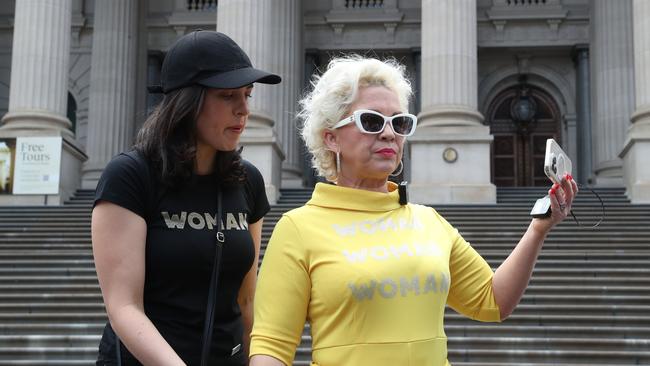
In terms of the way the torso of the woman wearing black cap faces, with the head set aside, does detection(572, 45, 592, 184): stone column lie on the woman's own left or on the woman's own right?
on the woman's own left

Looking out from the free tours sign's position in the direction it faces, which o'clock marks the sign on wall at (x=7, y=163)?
The sign on wall is roughly at 4 o'clock from the free tours sign.

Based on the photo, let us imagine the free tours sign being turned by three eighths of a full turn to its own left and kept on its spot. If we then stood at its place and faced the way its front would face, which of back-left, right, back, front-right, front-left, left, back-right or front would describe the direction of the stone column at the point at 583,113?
front-right

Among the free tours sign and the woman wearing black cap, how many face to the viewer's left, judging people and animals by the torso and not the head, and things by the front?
0

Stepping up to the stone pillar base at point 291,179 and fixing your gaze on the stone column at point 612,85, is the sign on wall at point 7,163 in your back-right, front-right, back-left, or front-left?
back-right

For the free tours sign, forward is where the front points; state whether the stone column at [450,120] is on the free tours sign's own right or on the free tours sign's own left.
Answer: on the free tours sign's own left

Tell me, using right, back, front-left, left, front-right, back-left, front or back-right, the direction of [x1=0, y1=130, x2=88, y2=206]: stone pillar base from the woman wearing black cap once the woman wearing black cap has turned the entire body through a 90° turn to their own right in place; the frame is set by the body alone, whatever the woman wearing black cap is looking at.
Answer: back-right

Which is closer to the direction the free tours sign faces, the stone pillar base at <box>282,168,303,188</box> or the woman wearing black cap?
the woman wearing black cap

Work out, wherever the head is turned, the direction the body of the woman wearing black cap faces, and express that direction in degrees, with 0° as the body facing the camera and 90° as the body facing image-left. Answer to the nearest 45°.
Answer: approximately 315°

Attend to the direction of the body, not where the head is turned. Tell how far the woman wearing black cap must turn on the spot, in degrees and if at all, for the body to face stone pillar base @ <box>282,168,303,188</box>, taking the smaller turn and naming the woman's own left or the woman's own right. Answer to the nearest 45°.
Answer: approximately 135° to the woman's own left

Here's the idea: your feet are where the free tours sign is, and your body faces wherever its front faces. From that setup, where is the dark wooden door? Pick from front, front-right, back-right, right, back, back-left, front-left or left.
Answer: left

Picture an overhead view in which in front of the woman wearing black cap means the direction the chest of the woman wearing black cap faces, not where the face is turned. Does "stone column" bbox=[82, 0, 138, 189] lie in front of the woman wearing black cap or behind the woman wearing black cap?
behind

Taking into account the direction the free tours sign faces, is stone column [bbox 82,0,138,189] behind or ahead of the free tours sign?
behind

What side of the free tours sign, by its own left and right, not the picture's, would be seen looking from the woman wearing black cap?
front

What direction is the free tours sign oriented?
toward the camera

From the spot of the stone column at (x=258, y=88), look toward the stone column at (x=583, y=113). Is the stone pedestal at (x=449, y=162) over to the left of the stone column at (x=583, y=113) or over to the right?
right

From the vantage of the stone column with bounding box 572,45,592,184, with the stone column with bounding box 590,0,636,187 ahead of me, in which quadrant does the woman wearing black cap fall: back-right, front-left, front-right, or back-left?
front-right
